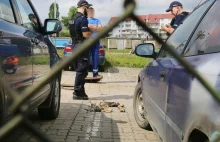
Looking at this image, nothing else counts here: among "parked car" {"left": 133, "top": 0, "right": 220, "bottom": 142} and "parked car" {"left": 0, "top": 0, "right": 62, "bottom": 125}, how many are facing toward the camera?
0

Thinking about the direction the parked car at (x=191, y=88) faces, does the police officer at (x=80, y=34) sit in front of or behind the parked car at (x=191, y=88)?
in front

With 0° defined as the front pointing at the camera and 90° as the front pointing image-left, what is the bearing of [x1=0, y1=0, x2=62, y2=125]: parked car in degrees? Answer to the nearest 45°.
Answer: approximately 225°

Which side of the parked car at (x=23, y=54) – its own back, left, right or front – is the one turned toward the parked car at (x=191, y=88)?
right

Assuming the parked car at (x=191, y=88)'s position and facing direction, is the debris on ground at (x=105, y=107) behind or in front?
in front

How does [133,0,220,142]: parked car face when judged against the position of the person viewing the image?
facing away from the viewer and to the left of the viewer

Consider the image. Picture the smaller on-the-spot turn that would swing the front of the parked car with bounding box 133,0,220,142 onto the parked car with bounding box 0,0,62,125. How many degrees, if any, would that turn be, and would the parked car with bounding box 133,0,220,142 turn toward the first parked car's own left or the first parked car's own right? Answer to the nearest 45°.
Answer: approximately 45° to the first parked car's own left
